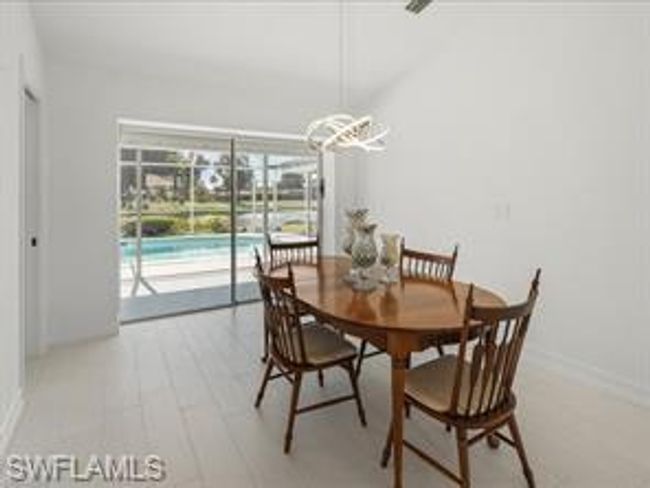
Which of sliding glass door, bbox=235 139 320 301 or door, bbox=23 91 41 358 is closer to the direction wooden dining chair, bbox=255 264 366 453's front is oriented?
the sliding glass door

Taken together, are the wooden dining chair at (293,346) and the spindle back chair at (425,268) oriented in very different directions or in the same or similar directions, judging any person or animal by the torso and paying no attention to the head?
very different directions

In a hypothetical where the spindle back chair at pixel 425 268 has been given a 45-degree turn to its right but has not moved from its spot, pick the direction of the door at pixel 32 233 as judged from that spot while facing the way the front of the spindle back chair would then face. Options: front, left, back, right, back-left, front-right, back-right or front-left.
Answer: front

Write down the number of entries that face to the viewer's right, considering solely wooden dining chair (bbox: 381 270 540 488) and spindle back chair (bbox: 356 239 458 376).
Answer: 0

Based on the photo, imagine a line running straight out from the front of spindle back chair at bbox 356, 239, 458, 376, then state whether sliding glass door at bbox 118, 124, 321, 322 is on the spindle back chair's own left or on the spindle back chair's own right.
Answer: on the spindle back chair's own right

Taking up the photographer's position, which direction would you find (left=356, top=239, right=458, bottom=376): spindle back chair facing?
facing the viewer and to the left of the viewer

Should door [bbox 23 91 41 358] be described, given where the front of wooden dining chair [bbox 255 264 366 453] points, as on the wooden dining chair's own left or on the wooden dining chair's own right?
on the wooden dining chair's own left

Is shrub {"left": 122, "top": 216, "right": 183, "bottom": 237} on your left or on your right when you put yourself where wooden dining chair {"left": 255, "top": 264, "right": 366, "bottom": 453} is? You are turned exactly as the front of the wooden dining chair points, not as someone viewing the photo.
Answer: on your left

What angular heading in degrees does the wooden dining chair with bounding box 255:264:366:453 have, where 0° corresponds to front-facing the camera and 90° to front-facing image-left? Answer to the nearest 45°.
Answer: approximately 225°
